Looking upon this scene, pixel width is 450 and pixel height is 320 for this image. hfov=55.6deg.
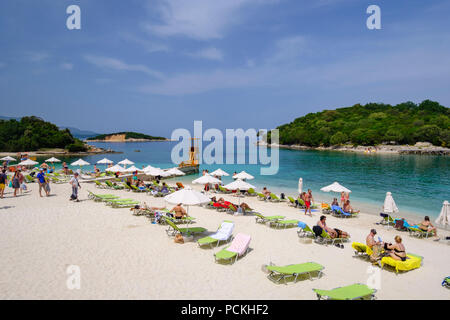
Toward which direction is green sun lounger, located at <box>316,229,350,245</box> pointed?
to the viewer's right

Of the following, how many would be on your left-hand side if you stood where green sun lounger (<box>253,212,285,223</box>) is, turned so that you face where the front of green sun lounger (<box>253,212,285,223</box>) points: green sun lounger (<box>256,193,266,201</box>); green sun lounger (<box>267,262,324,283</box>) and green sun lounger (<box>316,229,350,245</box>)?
1

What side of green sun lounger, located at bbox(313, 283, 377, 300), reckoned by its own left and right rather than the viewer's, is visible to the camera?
left

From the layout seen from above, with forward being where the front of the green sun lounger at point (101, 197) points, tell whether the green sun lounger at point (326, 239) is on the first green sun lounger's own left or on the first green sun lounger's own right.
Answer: on the first green sun lounger's own right

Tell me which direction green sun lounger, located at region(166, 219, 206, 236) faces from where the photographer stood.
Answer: facing to the right of the viewer

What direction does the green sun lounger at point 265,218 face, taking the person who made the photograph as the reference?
facing to the right of the viewer

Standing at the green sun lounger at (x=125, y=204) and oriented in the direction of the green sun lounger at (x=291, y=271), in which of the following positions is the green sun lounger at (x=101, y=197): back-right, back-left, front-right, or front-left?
back-right

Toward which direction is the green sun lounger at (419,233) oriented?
to the viewer's right
